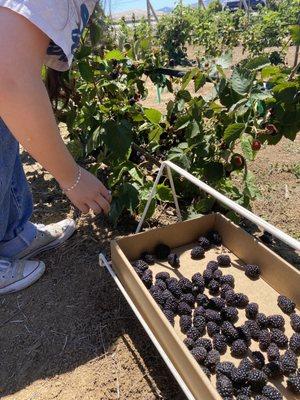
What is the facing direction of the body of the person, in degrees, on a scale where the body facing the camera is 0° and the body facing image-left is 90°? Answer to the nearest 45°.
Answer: approximately 270°
